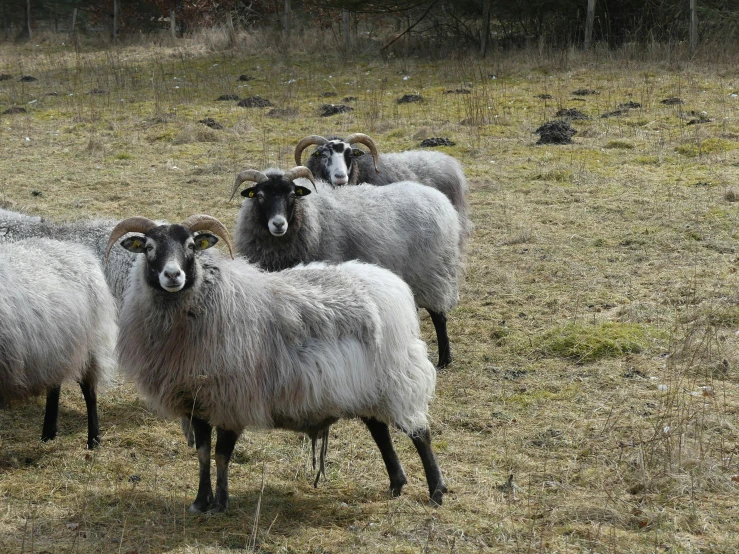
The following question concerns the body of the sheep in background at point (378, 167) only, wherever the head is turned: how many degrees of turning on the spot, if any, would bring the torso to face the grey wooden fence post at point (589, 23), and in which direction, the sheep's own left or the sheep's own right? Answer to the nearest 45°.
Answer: approximately 90° to the sheep's own right

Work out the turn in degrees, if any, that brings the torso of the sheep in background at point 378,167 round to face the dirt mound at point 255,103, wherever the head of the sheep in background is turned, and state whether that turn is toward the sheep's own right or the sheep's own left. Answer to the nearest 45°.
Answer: approximately 90° to the sheep's own right

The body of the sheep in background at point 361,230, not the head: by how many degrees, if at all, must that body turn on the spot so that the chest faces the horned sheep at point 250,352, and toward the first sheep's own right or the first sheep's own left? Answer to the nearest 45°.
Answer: approximately 90° to the first sheep's own left

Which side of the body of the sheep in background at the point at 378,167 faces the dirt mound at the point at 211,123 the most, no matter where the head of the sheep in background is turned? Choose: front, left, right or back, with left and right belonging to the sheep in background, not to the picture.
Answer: right

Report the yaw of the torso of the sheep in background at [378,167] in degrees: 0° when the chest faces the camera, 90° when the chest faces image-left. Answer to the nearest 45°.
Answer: approximately 90°

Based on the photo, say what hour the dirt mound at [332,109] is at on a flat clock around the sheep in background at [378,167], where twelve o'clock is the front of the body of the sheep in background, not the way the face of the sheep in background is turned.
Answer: The dirt mound is roughly at 3 o'clock from the sheep in background.

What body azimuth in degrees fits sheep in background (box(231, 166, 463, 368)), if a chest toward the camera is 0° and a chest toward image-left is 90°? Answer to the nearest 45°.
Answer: approximately 90°

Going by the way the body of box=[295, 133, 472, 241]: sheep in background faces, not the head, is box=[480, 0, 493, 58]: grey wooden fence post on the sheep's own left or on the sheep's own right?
on the sheep's own right
